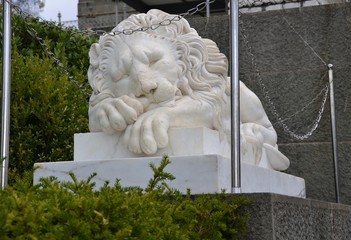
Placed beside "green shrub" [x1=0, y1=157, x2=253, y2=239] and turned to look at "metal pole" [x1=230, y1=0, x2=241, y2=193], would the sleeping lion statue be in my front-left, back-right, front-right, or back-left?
front-left

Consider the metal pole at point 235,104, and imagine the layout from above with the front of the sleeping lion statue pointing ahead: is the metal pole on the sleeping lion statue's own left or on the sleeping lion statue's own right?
on the sleeping lion statue's own left

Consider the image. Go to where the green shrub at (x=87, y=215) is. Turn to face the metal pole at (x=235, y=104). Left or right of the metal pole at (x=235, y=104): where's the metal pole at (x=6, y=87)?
left

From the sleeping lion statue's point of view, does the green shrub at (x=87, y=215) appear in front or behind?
in front

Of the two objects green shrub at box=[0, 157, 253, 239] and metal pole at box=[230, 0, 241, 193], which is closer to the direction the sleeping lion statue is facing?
the green shrub

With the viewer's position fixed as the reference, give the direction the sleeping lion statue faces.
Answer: facing the viewer and to the left of the viewer

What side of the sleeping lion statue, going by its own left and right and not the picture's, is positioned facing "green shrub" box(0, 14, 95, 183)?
right

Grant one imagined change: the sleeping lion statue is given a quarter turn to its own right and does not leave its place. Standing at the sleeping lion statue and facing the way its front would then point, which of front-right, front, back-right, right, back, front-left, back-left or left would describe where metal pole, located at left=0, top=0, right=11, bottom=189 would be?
front-left
